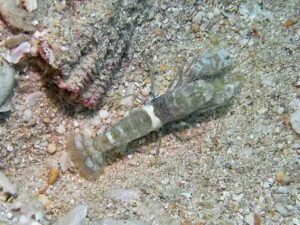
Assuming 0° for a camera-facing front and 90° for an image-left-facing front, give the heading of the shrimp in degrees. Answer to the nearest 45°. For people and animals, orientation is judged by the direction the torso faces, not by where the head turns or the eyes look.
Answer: approximately 225°

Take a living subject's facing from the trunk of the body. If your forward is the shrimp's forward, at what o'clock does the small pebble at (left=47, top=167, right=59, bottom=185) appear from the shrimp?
The small pebble is roughly at 7 o'clock from the shrimp.

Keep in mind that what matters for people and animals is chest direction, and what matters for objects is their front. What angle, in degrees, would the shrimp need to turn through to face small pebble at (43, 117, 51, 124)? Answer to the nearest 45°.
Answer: approximately 135° to its left

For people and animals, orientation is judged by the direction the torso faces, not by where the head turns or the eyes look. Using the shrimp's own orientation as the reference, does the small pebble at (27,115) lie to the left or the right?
on its left

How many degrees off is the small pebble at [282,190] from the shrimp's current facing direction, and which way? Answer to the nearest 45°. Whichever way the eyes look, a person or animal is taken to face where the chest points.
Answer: approximately 90° to its right

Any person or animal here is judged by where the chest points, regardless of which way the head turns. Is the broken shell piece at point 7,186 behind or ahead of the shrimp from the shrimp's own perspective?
behind

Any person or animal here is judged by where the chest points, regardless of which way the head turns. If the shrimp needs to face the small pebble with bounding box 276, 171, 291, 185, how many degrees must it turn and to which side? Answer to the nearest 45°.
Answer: approximately 90° to its right

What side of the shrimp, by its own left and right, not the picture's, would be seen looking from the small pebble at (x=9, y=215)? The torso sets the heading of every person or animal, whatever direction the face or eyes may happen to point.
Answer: back

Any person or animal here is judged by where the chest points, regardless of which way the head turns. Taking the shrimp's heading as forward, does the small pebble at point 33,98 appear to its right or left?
on its left

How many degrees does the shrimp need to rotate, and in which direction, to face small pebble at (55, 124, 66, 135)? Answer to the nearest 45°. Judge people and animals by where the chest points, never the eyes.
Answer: approximately 135° to its left

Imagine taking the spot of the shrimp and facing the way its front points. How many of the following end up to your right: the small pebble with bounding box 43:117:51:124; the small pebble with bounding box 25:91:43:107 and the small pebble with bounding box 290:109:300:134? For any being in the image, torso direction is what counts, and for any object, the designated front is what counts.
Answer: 1
